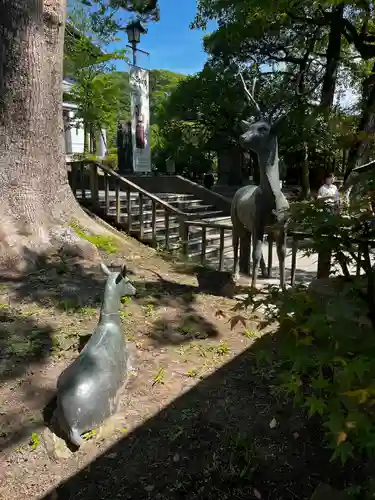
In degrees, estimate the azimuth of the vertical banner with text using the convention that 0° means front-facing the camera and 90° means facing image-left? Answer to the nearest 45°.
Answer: approximately 0°

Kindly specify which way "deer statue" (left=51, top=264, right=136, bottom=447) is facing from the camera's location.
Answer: facing away from the viewer and to the right of the viewer

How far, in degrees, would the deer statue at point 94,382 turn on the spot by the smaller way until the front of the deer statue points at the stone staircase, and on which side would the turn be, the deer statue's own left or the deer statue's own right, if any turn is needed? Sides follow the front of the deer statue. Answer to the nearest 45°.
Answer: approximately 45° to the deer statue's own left

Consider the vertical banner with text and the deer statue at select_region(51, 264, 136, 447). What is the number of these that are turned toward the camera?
1

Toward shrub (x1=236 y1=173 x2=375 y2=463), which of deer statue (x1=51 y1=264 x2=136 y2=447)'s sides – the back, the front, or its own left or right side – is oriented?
right

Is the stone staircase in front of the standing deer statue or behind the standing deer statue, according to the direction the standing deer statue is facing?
behind

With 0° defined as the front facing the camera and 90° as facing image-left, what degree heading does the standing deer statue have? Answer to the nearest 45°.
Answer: approximately 315°
